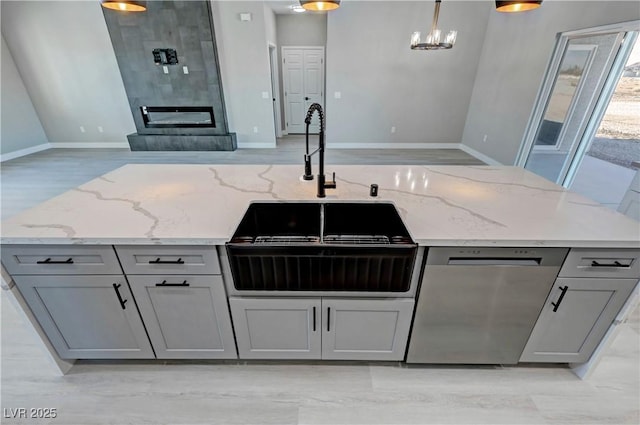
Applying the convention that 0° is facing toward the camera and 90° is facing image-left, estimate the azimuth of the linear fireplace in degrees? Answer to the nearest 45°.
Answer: approximately 0°

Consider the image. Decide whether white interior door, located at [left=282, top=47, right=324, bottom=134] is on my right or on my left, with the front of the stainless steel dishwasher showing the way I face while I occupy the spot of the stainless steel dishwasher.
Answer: on my right

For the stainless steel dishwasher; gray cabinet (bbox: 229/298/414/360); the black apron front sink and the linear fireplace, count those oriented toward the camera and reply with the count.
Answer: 4

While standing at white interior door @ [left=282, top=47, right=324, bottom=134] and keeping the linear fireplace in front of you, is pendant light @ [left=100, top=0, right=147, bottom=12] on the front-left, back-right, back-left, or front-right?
front-left

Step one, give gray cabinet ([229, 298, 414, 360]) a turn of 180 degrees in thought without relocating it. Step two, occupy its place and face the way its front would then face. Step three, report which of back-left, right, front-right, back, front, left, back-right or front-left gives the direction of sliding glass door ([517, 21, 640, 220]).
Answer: front-right

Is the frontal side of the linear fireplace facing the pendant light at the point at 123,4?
yes

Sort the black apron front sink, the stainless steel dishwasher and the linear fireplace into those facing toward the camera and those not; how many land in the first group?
3

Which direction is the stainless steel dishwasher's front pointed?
toward the camera

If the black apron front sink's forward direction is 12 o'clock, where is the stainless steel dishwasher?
The stainless steel dishwasher is roughly at 9 o'clock from the black apron front sink.

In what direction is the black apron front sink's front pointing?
toward the camera

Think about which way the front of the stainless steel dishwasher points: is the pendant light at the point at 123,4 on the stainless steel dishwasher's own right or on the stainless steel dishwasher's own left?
on the stainless steel dishwasher's own right

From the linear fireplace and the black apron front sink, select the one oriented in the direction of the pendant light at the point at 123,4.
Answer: the linear fireplace

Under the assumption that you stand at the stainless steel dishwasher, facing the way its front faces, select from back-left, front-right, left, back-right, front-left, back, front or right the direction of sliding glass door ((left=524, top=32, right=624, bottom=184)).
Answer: back

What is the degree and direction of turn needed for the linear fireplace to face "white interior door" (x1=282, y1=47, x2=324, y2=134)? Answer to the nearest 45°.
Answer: approximately 90° to its left

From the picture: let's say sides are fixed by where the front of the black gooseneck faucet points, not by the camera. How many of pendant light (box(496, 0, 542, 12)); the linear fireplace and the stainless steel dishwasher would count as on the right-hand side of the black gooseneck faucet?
1

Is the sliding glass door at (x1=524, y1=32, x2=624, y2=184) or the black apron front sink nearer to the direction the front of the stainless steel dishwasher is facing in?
the black apron front sink

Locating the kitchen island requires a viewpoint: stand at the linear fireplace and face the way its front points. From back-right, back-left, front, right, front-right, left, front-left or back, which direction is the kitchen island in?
front

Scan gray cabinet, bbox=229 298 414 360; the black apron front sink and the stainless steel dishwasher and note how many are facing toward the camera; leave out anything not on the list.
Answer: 3
